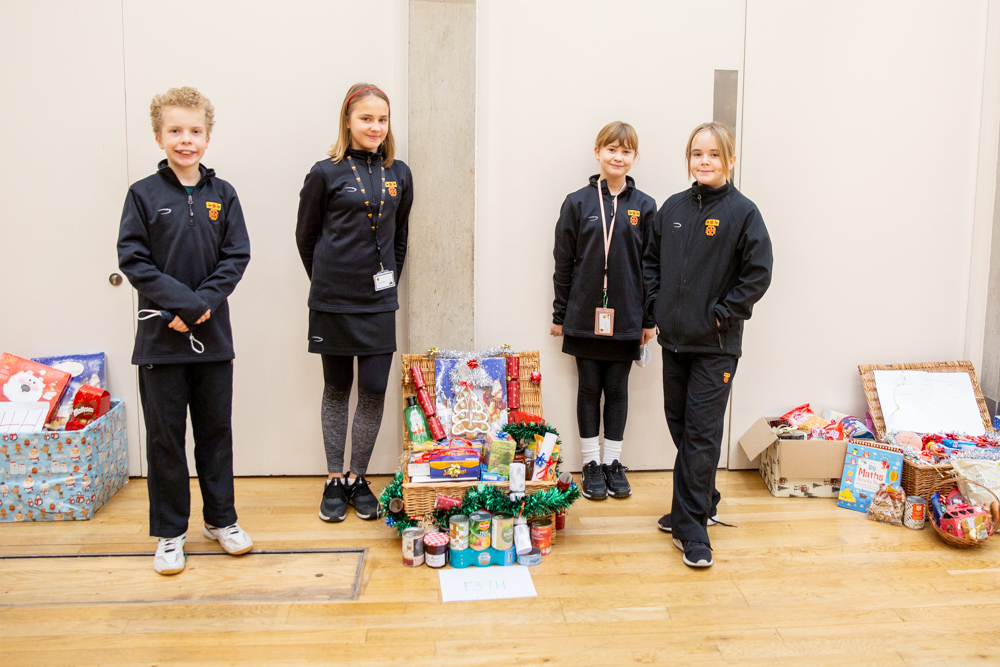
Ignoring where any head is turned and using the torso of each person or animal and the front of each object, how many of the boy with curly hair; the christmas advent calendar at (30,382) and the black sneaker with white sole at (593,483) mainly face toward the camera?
3

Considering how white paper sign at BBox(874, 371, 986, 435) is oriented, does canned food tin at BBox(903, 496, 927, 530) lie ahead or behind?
ahead

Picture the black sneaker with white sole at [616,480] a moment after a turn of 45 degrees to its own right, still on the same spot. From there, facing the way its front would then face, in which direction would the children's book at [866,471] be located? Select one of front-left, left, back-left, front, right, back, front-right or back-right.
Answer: back-left

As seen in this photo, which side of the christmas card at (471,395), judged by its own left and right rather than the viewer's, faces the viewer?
front

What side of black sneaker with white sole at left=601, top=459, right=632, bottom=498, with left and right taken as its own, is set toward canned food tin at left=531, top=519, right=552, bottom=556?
front

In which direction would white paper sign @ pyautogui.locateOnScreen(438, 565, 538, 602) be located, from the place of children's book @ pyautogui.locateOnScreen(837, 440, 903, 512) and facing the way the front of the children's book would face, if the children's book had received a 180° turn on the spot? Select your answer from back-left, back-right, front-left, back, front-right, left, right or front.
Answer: back-left

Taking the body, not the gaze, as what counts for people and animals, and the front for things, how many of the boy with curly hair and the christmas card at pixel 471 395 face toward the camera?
2

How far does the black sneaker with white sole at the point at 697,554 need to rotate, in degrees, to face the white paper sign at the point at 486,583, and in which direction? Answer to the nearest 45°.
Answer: approximately 90° to its right

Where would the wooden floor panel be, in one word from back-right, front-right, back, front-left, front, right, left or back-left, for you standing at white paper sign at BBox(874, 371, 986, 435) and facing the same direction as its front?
front-right

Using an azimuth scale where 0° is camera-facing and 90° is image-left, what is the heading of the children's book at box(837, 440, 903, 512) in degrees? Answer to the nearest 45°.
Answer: approximately 0°
